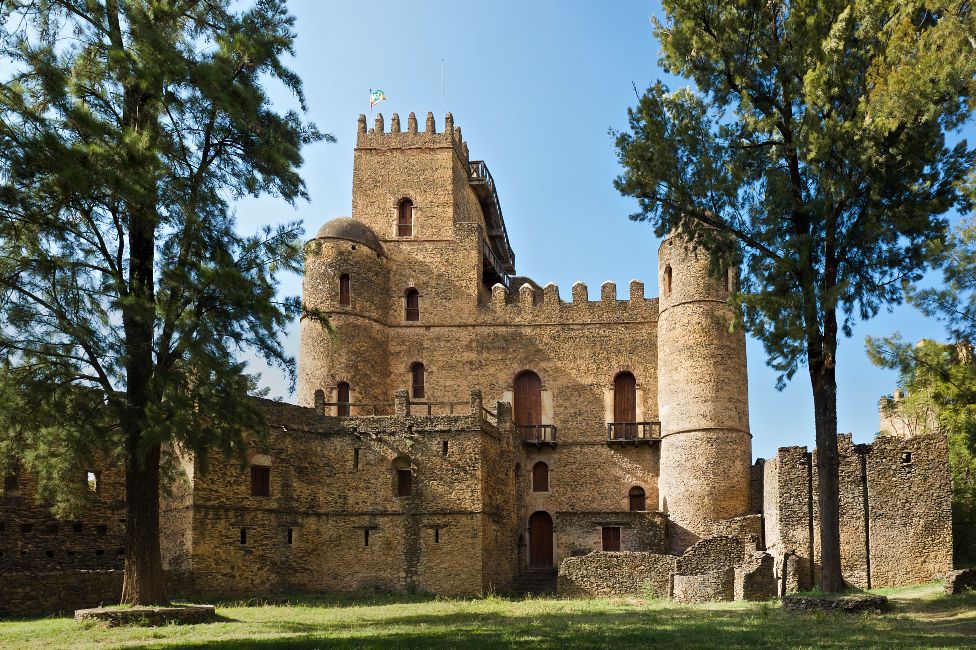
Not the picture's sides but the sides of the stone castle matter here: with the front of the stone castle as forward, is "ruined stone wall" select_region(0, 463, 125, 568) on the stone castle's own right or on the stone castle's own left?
on the stone castle's own right

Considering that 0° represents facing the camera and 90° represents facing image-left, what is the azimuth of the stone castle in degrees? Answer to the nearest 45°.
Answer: approximately 0°
